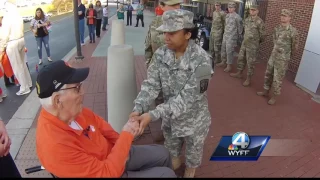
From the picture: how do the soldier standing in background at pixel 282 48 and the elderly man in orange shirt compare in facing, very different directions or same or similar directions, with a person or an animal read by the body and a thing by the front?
very different directions

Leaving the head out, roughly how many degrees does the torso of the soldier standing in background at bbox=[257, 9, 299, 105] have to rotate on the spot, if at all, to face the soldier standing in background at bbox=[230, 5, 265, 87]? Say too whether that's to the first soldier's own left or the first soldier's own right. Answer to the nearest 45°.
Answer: approximately 90° to the first soldier's own right

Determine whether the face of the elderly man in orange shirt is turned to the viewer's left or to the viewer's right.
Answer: to the viewer's right

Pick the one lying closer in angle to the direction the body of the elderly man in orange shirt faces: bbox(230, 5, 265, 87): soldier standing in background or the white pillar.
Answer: the soldier standing in background

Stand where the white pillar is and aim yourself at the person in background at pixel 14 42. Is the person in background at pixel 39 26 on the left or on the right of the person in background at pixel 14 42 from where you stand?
right

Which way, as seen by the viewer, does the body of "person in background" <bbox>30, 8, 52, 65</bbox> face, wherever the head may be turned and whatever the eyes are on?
toward the camera

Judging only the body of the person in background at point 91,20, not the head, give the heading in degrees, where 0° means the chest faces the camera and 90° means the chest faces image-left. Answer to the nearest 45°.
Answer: approximately 0°

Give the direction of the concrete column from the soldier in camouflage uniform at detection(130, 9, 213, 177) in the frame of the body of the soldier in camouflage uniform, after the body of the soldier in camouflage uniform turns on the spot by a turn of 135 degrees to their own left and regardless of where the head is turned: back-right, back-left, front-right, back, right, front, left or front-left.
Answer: back-left

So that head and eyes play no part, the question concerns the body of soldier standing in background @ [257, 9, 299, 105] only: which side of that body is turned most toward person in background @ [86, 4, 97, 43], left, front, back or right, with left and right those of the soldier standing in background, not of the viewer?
right

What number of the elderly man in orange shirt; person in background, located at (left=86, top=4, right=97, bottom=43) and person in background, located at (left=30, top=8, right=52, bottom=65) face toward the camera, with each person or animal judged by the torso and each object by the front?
2

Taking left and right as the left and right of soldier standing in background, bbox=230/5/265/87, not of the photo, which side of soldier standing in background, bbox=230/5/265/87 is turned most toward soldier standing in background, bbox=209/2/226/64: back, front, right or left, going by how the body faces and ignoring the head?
right

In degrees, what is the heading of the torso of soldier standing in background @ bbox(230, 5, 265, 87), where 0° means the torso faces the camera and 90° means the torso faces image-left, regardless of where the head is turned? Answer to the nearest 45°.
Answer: approximately 45°

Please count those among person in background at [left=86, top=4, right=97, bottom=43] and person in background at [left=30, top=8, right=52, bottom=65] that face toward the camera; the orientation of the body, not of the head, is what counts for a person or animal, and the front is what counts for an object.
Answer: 2

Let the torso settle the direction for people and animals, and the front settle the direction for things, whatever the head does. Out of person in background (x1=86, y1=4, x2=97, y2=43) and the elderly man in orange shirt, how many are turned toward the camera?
1

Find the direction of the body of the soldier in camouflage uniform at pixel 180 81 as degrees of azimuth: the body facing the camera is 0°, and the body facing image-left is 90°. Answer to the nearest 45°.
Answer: approximately 45°

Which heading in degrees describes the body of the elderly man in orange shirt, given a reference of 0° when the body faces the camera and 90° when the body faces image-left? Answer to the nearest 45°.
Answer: approximately 270°

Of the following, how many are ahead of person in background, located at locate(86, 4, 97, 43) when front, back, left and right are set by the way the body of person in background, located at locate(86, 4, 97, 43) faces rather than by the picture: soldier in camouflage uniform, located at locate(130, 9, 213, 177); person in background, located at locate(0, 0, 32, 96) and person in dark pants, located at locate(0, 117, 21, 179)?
3

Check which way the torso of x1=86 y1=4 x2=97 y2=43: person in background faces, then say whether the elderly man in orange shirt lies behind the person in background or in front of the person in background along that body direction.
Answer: in front
